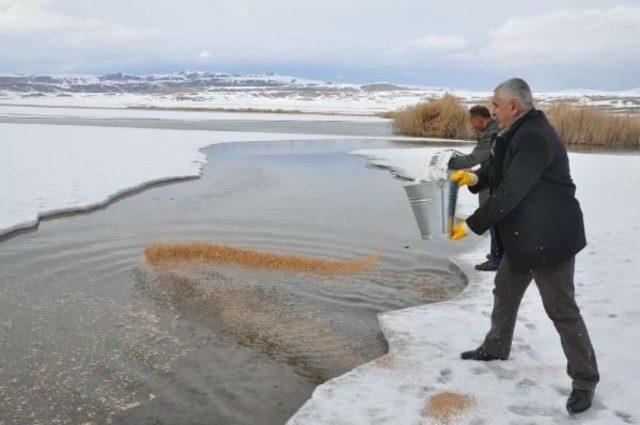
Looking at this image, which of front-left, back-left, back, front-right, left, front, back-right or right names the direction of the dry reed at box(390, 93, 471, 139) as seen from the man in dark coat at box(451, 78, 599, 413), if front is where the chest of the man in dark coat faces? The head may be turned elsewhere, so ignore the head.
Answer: right

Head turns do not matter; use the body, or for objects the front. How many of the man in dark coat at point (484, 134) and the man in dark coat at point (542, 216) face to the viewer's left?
2

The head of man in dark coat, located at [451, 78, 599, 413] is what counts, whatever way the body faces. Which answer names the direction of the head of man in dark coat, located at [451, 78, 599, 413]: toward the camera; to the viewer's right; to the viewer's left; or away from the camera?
to the viewer's left

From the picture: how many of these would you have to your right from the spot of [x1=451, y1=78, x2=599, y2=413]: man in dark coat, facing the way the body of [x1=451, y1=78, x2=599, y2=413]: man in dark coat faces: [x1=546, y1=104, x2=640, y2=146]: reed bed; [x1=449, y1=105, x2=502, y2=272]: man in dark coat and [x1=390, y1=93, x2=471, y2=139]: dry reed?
3

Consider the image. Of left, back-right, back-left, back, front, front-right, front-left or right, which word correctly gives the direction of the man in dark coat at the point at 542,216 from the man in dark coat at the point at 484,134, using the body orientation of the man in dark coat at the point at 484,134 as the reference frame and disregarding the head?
left

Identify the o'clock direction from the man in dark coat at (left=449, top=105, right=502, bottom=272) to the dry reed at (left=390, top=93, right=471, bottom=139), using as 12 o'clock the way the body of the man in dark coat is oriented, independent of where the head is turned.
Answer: The dry reed is roughly at 3 o'clock from the man in dark coat.

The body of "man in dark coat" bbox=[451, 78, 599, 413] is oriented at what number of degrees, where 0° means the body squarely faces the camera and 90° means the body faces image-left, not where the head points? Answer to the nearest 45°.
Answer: approximately 90°

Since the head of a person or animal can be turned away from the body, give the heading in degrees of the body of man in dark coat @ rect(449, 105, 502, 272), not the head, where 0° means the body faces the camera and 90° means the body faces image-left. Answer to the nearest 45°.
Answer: approximately 90°

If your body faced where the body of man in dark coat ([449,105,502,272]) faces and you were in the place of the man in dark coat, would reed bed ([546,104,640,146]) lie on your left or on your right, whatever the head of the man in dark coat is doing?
on your right

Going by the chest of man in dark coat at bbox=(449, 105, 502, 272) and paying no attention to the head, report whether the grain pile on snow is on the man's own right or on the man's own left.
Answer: on the man's own left

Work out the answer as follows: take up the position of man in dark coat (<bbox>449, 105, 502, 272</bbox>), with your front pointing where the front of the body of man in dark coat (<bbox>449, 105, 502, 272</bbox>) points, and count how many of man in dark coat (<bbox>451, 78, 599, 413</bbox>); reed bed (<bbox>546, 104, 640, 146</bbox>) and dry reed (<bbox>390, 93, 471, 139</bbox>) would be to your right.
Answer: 2
